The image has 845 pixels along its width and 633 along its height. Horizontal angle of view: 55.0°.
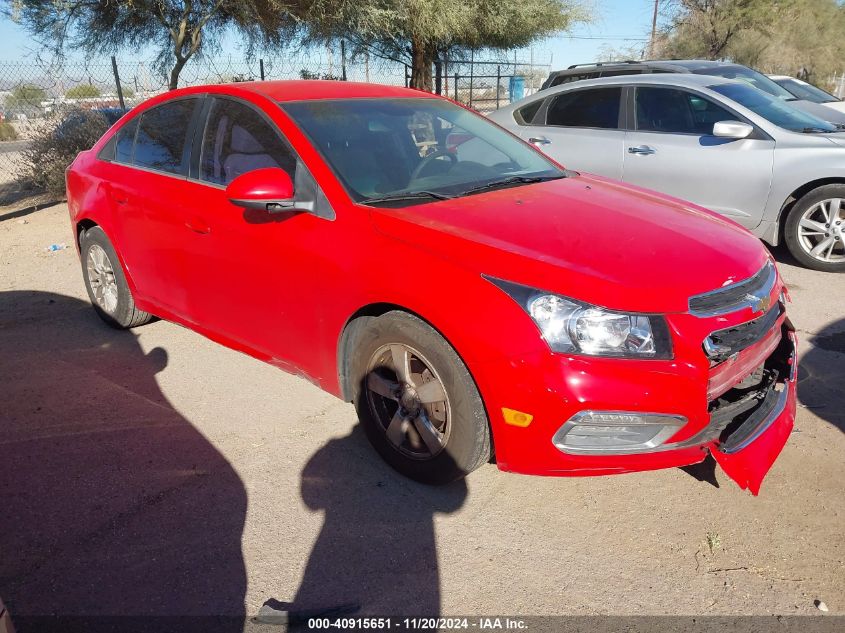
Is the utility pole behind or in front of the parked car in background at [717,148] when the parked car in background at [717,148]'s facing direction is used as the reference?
behind

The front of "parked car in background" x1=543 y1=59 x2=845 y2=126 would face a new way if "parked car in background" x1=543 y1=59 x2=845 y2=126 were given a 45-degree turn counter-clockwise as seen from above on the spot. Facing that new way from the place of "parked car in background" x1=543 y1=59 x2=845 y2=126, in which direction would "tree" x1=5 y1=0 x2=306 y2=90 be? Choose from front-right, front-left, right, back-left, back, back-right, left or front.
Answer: back

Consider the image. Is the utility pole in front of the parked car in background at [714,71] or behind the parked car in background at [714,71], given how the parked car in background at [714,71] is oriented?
behind

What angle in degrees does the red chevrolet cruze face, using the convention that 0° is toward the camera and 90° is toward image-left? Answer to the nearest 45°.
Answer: approximately 315°

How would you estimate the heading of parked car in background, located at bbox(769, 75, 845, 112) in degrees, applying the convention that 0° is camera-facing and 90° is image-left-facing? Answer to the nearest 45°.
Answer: approximately 315°

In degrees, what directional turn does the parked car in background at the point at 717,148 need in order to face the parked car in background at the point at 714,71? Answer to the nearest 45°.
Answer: approximately 135° to its left

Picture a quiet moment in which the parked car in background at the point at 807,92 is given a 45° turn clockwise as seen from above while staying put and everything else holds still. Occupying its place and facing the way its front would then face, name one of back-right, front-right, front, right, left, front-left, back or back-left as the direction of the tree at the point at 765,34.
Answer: back
